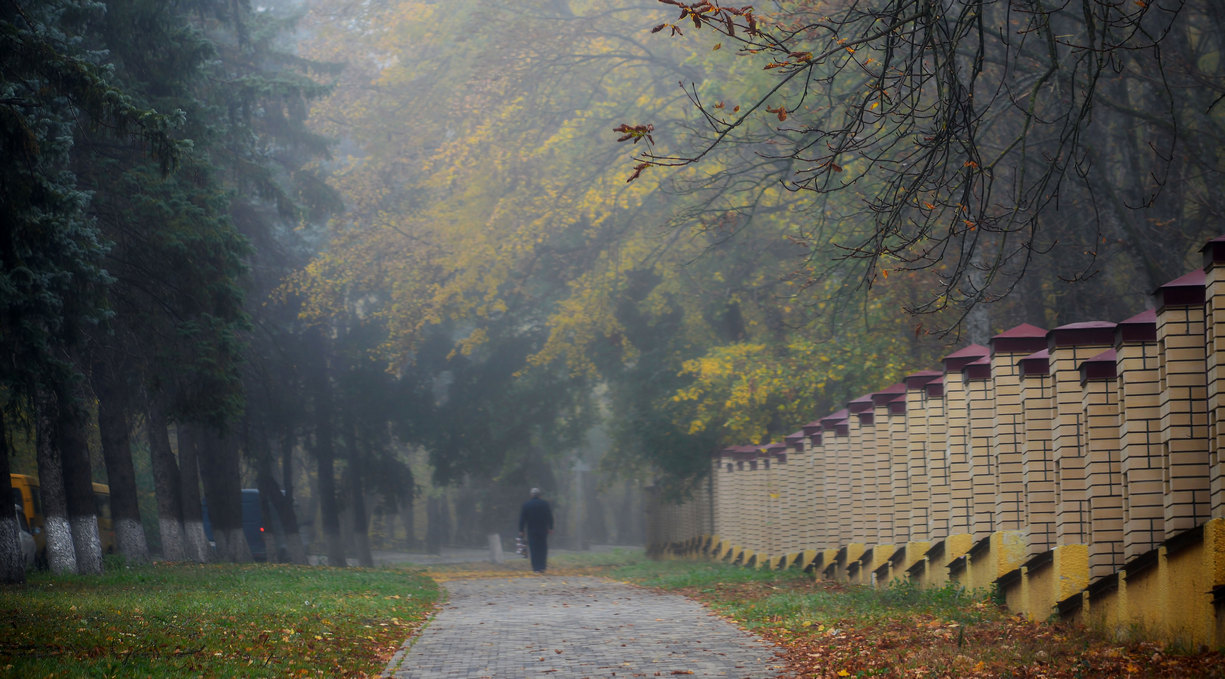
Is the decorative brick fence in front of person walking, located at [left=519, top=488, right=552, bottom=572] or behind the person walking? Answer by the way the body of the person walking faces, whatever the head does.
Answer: behind

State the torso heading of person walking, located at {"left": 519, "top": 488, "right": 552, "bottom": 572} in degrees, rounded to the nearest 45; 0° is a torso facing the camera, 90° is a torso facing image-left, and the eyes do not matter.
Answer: approximately 180°

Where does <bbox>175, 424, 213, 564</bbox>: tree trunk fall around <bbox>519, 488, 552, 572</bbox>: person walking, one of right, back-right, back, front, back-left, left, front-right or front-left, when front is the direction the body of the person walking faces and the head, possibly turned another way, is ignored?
left
